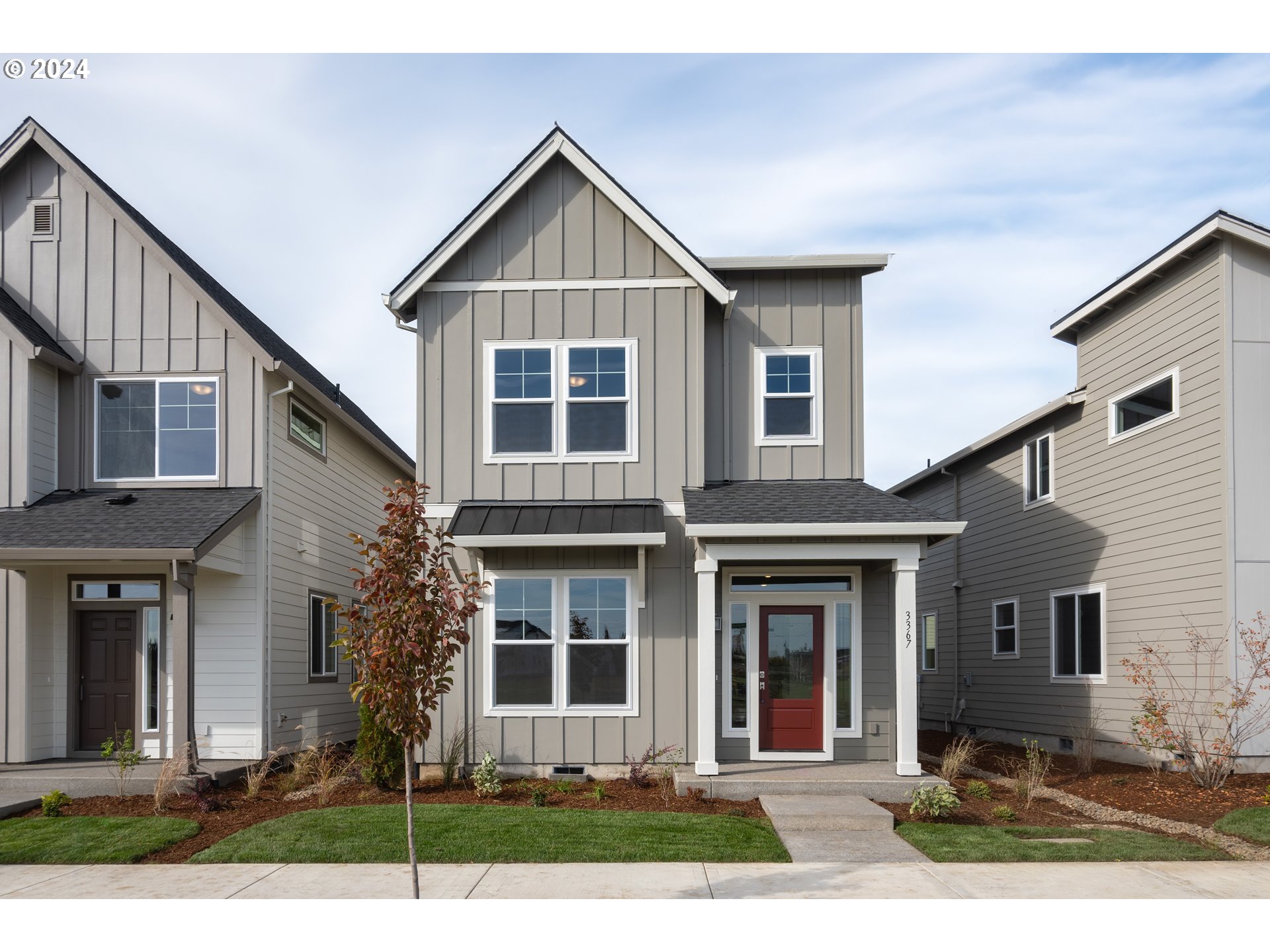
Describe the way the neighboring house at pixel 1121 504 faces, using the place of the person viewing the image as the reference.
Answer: facing the viewer and to the right of the viewer

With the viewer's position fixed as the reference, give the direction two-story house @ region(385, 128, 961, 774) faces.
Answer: facing the viewer

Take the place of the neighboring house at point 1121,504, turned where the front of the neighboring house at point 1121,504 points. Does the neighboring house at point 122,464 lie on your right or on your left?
on your right

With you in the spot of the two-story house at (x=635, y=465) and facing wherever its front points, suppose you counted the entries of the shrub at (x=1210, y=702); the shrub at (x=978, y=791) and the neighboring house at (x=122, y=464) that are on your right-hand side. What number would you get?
1

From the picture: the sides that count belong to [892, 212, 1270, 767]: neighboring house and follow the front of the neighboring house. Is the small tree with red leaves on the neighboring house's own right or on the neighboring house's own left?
on the neighboring house's own right

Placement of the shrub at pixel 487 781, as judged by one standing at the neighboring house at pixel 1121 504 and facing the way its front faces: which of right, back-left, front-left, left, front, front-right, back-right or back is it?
right

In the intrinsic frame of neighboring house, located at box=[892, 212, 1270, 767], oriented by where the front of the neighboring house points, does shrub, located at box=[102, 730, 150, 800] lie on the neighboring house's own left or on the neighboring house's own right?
on the neighboring house's own right

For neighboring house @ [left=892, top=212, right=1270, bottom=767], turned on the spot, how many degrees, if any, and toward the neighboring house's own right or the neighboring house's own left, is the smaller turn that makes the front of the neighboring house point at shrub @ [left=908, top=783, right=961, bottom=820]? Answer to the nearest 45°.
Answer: approximately 45° to the neighboring house's own right
